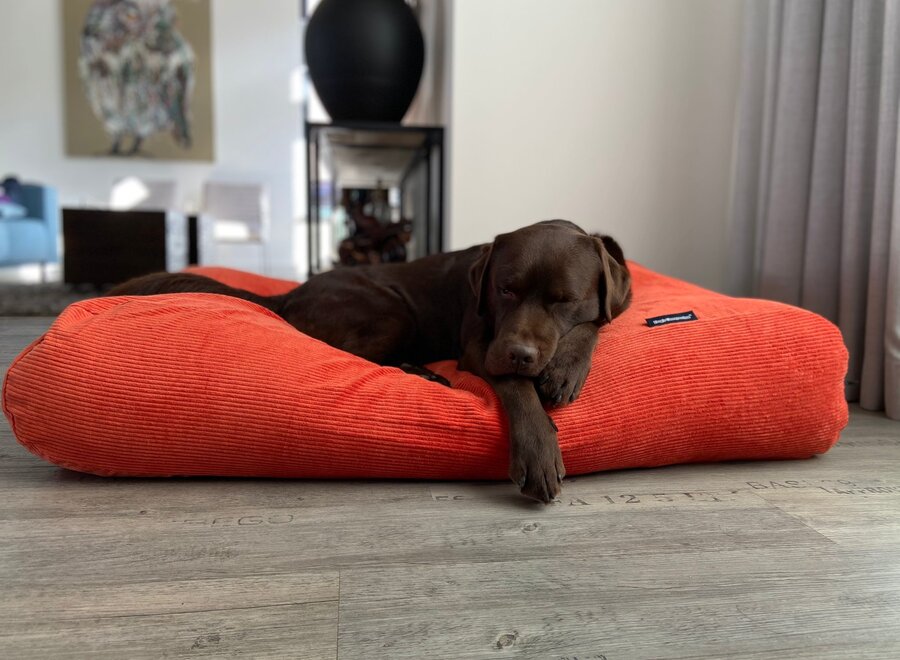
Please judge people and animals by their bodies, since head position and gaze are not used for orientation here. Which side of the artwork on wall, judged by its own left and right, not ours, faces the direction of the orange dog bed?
front

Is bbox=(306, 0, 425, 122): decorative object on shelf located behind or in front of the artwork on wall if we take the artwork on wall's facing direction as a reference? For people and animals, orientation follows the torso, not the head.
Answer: in front

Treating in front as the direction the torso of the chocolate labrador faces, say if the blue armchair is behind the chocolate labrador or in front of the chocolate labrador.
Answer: behind

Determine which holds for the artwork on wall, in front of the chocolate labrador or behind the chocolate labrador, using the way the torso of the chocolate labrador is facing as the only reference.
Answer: behind

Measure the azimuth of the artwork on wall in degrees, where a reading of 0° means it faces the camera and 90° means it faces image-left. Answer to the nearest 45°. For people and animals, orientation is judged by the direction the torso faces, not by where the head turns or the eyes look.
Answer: approximately 0°

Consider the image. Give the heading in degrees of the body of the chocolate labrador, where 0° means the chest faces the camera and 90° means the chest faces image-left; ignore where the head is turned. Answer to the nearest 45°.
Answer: approximately 315°

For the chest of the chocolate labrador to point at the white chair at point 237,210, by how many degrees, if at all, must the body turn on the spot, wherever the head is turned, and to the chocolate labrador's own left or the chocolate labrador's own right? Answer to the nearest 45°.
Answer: approximately 135° to the chocolate labrador's own left

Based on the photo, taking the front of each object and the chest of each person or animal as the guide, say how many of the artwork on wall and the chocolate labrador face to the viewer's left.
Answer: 0
